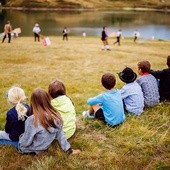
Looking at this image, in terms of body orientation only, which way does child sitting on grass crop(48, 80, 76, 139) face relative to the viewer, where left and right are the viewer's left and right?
facing away from the viewer and to the left of the viewer

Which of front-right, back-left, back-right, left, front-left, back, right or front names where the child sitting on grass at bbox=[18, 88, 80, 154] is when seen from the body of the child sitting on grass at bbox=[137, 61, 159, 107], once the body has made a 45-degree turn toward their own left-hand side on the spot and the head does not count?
front-left

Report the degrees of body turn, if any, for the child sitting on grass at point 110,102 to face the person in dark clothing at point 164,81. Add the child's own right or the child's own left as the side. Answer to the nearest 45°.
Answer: approximately 90° to the child's own right

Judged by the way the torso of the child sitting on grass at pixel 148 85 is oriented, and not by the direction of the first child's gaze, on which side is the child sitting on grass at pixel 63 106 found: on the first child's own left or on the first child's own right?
on the first child's own left

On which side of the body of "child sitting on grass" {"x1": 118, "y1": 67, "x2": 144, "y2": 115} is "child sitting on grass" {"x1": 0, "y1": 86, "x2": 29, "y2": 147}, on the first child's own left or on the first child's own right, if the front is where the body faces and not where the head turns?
on the first child's own left

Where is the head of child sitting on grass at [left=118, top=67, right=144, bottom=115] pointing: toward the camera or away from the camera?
away from the camera

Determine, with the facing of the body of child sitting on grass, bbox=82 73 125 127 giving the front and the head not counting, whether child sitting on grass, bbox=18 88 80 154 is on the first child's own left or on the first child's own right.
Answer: on the first child's own left

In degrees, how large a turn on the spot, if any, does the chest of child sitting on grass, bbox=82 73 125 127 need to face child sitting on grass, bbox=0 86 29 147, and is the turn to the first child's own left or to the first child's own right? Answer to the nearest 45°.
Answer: approximately 90° to the first child's own left

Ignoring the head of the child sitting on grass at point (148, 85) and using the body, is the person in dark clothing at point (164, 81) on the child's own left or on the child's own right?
on the child's own right

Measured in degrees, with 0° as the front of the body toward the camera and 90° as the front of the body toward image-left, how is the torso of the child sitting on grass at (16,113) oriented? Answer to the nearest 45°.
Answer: approximately 135°

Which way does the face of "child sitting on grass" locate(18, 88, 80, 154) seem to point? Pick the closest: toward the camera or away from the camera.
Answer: away from the camera

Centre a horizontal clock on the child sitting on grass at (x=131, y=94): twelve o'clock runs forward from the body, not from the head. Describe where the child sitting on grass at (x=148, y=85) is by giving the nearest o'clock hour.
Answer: the child sitting on grass at (x=148, y=85) is roughly at 3 o'clock from the child sitting on grass at (x=131, y=94).

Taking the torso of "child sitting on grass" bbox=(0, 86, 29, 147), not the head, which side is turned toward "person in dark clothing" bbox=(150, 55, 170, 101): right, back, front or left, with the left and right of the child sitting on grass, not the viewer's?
right

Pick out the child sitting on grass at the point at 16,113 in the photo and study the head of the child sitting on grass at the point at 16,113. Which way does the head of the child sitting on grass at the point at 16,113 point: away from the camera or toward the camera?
away from the camera
